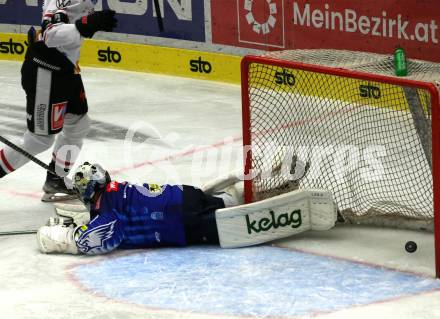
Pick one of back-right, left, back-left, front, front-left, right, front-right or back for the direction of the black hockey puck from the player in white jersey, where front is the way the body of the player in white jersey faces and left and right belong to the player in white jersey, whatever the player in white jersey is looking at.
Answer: front-right

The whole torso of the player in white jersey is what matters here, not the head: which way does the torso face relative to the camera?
to the viewer's right

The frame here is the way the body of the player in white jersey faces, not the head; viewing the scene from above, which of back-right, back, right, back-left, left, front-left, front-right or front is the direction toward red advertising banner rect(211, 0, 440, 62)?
front-left

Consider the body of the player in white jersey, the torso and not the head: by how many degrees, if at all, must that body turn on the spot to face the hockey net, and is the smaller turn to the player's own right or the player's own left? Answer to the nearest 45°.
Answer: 0° — they already face it

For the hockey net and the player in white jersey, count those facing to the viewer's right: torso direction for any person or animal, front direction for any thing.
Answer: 1

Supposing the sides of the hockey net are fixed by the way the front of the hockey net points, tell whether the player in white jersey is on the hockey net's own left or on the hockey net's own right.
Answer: on the hockey net's own right

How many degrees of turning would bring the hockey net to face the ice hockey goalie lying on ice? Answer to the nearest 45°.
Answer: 0° — it already faces them

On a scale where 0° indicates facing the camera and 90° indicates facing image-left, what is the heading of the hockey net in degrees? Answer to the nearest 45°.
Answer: approximately 45°

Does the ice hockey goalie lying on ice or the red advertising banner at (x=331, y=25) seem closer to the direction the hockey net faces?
the ice hockey goalie lying on ice

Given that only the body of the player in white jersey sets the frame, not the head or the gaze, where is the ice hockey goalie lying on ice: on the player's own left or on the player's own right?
on the player's own right
